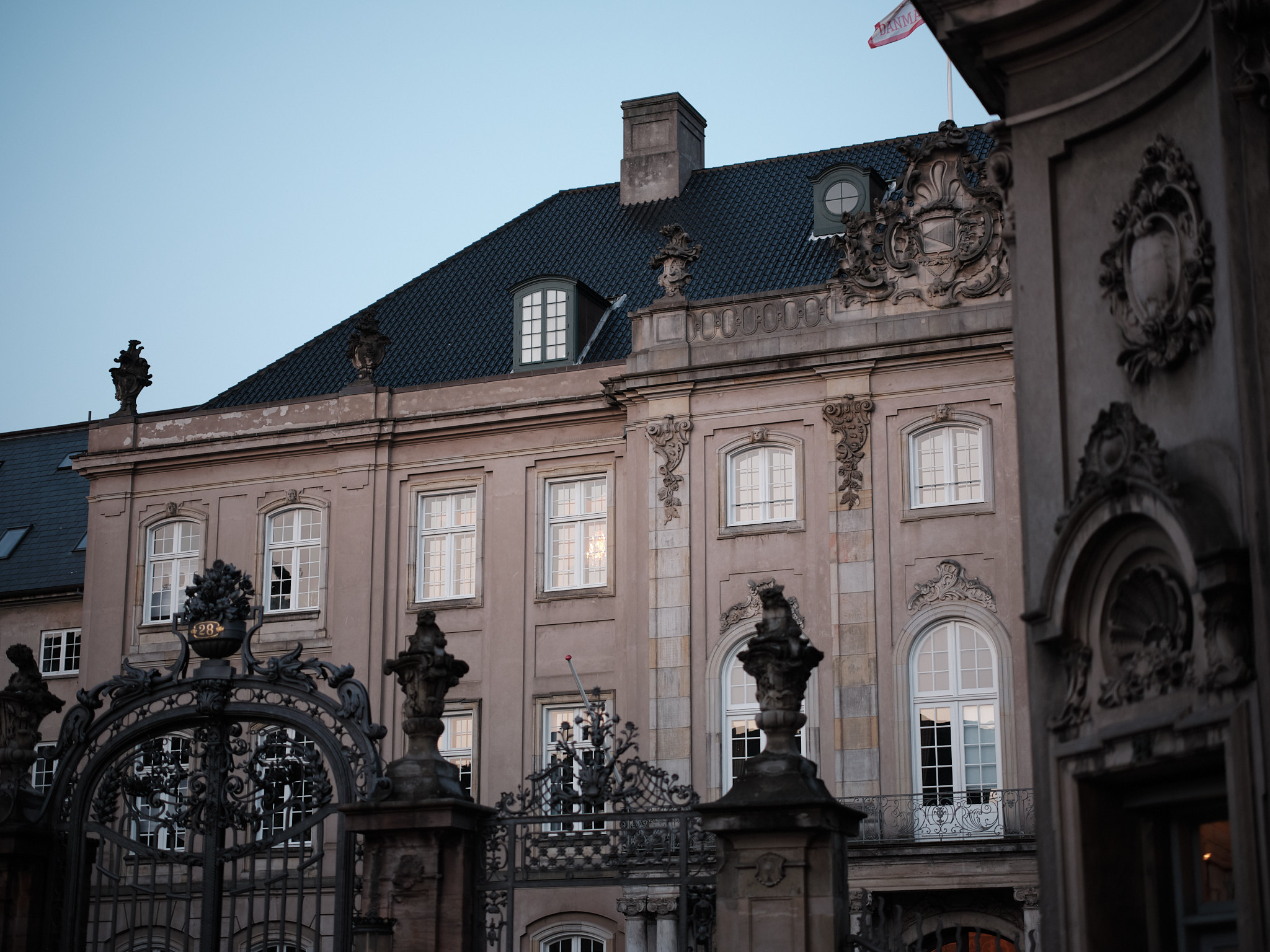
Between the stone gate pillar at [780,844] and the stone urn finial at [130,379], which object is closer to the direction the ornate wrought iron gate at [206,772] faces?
the stone gate pillar

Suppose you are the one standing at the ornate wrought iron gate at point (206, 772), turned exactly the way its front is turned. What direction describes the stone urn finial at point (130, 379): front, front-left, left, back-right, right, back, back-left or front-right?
back

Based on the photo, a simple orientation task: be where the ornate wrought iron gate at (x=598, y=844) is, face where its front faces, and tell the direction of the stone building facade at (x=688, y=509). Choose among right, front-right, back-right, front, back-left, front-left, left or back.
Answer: back

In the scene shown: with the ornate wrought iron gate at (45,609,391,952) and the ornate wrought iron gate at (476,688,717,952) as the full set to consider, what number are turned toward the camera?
2

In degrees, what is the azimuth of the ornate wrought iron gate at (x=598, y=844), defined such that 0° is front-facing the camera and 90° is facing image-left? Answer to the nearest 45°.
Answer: approximately 0°
